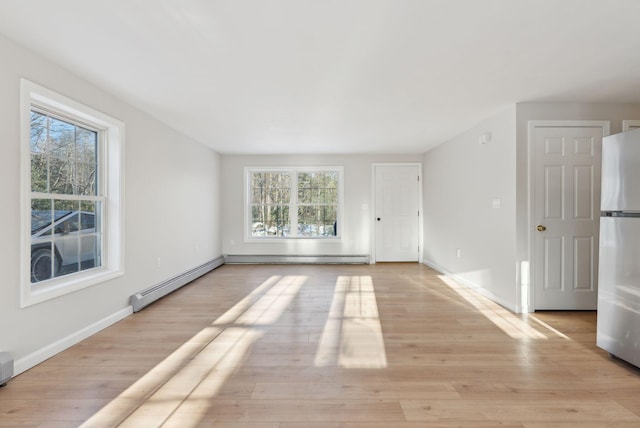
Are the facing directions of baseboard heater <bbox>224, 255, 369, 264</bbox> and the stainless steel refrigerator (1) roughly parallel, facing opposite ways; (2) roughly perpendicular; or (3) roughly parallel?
roughly perpendicular

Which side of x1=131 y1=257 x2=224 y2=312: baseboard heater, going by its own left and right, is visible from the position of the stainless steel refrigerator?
front

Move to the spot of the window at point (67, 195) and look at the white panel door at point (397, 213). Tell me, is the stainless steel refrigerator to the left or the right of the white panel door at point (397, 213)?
right

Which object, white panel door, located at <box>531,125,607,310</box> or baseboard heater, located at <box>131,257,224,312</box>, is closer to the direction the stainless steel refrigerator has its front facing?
the baseboard heater

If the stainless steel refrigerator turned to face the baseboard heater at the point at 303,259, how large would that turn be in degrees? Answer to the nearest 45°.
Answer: approximately 45° to its right

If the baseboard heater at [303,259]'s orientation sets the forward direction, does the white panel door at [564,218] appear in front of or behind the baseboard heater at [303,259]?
in front

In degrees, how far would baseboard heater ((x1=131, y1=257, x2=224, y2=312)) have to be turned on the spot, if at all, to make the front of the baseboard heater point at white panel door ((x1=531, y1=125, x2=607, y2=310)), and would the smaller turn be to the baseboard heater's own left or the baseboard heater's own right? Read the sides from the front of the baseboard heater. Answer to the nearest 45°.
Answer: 0° — it already faces it

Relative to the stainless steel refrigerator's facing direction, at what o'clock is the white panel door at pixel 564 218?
The white panel door is roughly at 4 o'clock from the stainless steel refrigerator.

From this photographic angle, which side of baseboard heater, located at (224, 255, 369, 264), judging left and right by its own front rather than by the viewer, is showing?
front

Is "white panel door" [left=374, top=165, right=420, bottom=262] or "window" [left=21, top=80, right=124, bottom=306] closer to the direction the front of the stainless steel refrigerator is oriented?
the window

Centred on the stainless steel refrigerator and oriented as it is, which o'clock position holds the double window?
The double window is roughly at 2 o'clock from the stainless steel refrigerator.

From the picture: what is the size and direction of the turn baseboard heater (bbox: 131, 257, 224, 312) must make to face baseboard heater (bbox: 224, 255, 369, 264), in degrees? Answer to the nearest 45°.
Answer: approximately 90° to its left

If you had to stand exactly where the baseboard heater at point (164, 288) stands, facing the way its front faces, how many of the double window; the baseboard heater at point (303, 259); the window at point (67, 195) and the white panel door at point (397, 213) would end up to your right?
1

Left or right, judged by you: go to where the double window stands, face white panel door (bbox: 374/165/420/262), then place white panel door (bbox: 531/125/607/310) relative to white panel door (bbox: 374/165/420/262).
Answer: right

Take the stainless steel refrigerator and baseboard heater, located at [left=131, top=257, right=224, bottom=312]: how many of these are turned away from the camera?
0

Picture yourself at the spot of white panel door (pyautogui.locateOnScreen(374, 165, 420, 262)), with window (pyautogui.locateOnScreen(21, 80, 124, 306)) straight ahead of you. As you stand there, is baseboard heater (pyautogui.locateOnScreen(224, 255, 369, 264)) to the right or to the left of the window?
right

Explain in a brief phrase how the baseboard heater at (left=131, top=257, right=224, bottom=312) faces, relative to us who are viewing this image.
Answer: facing the viewer and to the right of the viewer

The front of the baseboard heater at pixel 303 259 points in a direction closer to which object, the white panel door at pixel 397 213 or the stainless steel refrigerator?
the stainless steel refrigerator

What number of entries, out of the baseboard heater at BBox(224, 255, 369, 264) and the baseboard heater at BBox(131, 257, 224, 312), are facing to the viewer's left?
0

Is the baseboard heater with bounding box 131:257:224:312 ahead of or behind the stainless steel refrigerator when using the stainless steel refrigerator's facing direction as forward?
ahead
